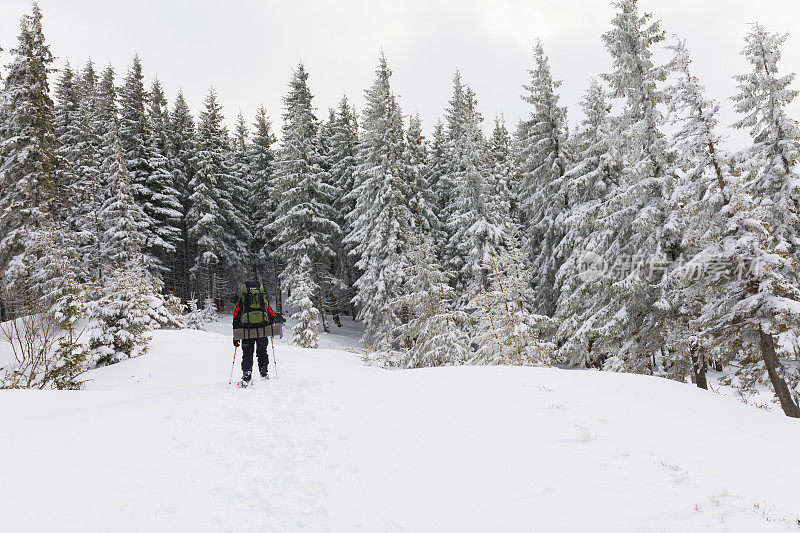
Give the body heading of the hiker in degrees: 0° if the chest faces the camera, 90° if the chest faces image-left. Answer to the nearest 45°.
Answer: approximately 180°

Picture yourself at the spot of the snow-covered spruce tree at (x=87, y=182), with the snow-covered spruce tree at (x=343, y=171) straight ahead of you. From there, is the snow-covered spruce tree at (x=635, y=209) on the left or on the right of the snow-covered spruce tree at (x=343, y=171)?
right

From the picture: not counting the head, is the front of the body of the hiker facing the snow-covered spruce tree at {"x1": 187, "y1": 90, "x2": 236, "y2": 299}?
yes

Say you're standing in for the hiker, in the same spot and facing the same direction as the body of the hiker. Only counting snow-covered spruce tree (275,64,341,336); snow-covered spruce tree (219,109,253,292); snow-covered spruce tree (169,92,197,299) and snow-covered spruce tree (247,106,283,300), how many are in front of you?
4

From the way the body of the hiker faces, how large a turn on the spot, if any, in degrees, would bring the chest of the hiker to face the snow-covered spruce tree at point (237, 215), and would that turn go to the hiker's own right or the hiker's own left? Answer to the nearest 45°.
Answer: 0° — they already face it

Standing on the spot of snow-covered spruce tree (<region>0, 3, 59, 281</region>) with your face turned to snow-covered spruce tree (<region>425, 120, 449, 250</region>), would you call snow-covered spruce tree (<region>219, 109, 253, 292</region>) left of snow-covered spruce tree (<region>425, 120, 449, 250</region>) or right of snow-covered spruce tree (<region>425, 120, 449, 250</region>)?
left

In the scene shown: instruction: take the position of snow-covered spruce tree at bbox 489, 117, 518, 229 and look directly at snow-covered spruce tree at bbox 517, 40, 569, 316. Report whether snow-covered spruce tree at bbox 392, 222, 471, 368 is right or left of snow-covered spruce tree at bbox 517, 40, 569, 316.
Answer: right

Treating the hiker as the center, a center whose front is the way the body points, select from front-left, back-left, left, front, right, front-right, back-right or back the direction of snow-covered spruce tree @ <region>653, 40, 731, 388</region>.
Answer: right

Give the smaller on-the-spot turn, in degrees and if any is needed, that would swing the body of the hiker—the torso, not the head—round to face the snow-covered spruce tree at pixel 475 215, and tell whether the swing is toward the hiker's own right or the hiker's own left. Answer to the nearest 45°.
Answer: approximately 45° to the hiker's own right

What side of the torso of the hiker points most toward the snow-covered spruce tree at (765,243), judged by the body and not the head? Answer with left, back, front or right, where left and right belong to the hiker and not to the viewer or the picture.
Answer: right
